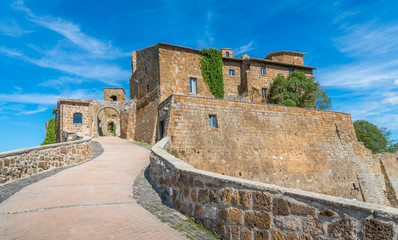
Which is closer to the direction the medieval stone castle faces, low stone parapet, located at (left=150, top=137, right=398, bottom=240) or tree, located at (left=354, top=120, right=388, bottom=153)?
the low stone parapet

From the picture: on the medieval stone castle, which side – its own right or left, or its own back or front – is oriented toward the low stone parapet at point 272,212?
front

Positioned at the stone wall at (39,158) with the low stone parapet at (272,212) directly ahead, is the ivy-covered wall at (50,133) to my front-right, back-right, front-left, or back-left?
back-left

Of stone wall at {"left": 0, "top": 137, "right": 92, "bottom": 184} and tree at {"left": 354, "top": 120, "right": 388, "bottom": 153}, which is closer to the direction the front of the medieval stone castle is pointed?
the stone wall

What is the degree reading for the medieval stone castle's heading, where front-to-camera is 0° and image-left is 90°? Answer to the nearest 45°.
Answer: approximately 0°

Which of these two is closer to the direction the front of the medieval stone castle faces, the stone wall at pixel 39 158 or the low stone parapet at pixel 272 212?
the low stone parapet

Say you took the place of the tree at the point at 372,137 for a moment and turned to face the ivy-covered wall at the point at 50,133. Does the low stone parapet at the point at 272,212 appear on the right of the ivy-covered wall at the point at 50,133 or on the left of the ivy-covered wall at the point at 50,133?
left

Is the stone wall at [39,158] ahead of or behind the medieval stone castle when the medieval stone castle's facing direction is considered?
ahead

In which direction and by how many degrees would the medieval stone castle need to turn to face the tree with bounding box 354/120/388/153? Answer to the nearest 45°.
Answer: approximately 135° to its left

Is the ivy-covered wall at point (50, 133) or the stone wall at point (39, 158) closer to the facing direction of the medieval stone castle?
the stone wall
